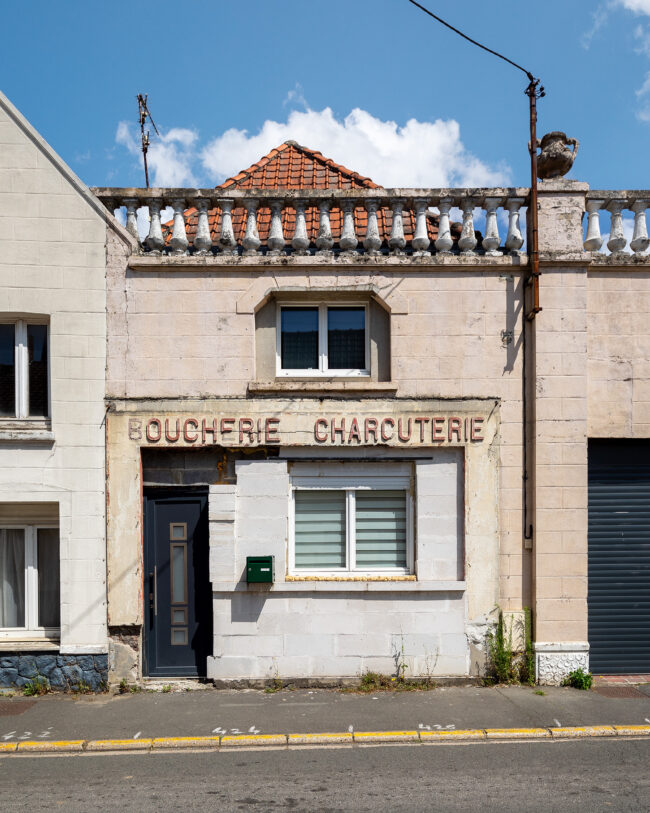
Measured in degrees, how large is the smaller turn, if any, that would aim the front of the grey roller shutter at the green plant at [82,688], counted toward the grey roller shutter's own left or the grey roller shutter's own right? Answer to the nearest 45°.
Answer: approximately 45° to the grey roller shutter's own right

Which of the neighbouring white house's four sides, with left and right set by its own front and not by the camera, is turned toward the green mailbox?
left

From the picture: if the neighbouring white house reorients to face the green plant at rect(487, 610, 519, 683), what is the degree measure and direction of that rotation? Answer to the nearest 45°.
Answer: approximately 90° to its left

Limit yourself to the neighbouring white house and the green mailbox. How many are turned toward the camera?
2

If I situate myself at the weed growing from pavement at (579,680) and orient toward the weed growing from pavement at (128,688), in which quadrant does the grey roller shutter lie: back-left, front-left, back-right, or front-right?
back-right

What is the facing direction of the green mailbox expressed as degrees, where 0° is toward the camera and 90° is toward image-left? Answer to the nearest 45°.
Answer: approximately 0°
